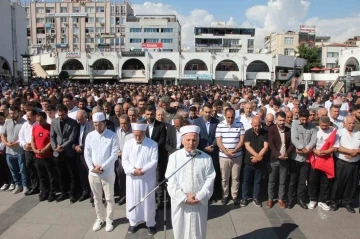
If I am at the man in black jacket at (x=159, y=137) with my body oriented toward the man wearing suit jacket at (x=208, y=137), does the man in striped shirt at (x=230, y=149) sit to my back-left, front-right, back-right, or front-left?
front-right

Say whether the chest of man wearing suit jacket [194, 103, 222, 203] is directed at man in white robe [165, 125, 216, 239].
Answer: yes

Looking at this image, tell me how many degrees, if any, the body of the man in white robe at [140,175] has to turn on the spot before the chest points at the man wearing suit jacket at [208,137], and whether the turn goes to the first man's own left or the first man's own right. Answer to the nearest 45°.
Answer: approximately 135° to the first man's own left

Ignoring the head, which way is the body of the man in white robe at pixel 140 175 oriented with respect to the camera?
toward the camera

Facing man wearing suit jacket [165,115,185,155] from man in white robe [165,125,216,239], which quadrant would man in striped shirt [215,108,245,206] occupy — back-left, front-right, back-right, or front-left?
front-right

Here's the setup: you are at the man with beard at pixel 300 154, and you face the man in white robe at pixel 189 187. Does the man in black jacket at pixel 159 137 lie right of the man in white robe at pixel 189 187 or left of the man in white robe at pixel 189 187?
right

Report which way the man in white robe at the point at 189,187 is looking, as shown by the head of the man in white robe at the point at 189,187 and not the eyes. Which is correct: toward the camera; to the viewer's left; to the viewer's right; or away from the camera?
toward the camera

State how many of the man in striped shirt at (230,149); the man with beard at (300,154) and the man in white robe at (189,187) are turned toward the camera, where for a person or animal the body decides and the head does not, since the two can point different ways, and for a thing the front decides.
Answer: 3

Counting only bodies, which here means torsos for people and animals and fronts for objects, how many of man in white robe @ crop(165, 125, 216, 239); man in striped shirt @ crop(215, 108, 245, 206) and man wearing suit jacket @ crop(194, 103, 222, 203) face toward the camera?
3

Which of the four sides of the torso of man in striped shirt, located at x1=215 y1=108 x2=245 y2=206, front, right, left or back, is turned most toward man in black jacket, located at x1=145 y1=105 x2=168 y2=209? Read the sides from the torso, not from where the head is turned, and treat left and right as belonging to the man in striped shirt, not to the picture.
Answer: right

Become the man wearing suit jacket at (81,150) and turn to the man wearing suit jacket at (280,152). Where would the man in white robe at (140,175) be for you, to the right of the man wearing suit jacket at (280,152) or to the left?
right

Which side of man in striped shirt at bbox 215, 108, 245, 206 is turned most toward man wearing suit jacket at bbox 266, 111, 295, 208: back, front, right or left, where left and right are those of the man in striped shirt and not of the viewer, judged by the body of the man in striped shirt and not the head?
left

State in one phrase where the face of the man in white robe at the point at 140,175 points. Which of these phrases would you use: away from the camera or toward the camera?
toward the camera

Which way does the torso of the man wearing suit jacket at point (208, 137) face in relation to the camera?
toward the camera
